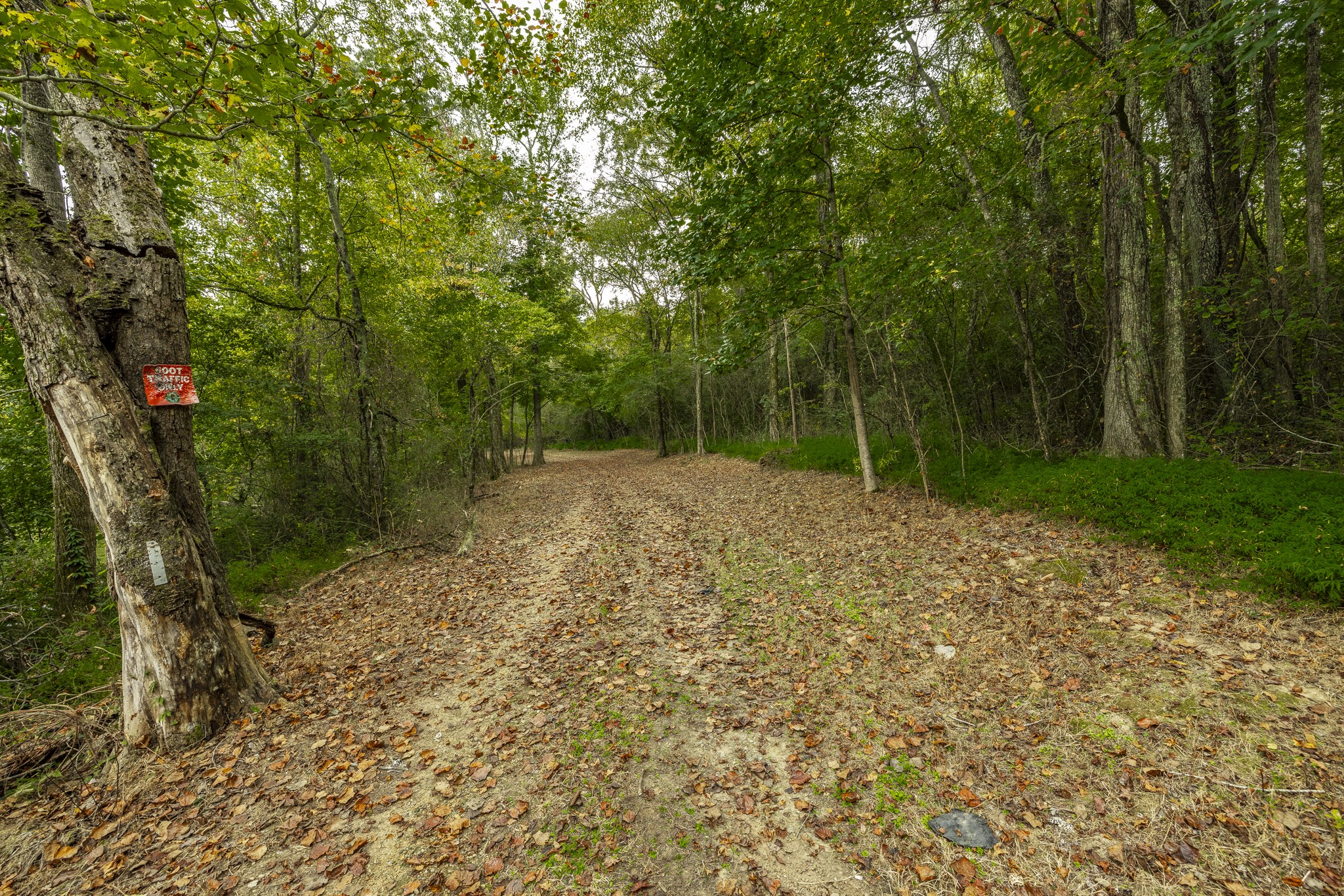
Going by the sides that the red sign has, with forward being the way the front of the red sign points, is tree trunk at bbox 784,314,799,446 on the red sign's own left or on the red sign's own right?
on the red sign's own left

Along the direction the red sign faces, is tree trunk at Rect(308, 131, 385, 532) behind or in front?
behind

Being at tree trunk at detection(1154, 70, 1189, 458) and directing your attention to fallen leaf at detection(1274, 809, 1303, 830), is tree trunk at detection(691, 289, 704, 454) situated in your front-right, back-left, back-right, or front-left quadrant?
back-right

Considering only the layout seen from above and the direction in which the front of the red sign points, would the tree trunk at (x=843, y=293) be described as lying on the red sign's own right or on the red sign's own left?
on the red sign's own left

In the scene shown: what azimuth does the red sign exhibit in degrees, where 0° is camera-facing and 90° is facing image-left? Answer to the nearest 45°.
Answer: approximately 0°

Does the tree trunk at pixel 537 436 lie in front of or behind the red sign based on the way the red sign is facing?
behind

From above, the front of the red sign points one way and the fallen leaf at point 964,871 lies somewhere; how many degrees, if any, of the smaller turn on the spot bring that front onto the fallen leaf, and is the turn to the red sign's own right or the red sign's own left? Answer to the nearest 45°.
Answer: approximately 45° to the red sign's own left

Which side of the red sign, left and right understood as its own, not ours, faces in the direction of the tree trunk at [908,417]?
left
